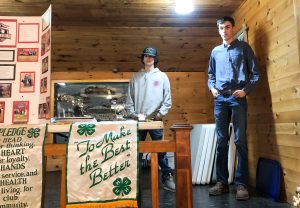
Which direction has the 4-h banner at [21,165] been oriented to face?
toward the camera

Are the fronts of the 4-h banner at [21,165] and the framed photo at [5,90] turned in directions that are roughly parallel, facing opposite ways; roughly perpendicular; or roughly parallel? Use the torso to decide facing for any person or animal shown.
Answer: roughly parallel

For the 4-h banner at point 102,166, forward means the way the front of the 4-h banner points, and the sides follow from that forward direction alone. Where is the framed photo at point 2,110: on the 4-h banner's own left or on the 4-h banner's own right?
on the 4-h banner's own right

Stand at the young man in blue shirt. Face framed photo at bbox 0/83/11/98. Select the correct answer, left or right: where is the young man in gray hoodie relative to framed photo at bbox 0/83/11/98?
right

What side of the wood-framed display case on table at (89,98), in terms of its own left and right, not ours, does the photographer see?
front

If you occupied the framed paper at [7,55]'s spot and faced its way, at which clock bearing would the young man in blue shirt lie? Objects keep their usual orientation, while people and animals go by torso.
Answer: The young man in blue shirt is roughly at 9 o'clock from the framed paper.

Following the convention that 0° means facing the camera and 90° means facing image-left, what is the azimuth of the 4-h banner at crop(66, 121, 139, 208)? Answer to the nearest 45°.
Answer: approximately 0°

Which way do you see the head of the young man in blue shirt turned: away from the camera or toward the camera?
toward the camera

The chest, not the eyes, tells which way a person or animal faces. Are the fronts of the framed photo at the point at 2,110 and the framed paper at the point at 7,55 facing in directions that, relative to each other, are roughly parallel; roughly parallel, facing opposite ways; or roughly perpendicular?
roughly parallel
